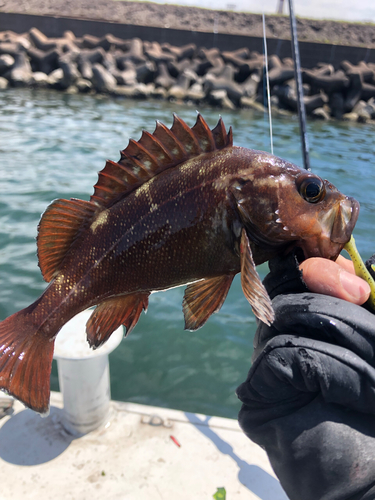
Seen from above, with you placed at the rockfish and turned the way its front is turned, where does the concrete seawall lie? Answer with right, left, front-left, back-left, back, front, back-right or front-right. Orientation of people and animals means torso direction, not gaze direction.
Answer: left

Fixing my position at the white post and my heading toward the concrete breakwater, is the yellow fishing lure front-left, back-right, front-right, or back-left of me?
back-right

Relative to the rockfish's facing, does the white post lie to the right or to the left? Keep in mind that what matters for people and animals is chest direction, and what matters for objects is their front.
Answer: on its left

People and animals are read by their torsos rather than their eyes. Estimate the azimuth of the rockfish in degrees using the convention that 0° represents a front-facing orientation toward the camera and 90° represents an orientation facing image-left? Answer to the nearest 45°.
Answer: approximately 270°

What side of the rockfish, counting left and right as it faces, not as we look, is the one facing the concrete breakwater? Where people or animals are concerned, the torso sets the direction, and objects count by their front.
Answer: left
